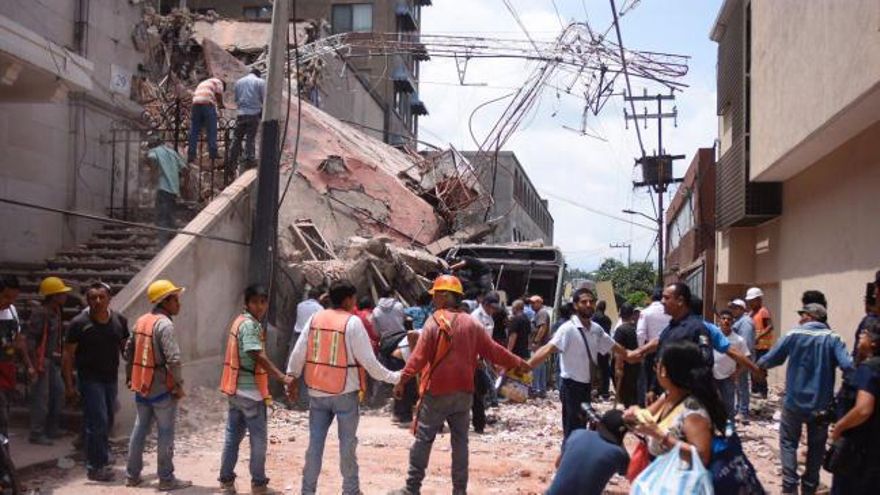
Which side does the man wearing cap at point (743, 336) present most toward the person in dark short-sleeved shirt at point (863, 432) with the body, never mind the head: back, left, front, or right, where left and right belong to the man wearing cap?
left

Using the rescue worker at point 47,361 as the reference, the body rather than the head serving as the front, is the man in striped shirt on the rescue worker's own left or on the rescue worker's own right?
on the rescue worker's own left

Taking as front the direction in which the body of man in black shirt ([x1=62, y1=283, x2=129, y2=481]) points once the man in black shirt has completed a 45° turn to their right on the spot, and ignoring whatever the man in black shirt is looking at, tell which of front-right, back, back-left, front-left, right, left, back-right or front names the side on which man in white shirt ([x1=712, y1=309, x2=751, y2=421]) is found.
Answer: back-left

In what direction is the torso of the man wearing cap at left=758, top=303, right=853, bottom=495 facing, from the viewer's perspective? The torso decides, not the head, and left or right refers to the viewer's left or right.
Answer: facing away from the viewer

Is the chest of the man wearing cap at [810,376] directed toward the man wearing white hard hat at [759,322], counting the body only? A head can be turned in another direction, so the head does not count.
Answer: yes
